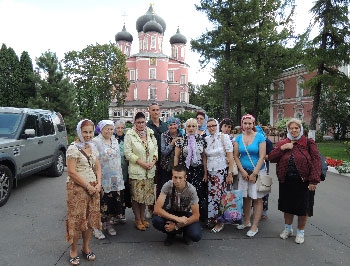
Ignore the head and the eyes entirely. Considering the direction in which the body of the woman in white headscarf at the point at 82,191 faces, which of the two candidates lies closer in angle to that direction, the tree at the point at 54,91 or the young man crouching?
the young man crouching

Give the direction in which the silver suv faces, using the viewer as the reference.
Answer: facing the viewer and to the left of the viewer

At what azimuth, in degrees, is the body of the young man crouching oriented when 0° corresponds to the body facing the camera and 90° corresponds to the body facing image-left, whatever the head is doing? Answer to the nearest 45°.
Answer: approximately 0°

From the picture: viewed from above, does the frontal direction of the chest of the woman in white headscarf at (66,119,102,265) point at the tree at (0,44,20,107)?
no

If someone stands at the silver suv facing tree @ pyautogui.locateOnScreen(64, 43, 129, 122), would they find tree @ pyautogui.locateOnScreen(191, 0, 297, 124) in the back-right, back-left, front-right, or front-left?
front-right

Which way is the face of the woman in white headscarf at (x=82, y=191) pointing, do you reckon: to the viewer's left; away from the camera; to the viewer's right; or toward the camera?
toward the camera

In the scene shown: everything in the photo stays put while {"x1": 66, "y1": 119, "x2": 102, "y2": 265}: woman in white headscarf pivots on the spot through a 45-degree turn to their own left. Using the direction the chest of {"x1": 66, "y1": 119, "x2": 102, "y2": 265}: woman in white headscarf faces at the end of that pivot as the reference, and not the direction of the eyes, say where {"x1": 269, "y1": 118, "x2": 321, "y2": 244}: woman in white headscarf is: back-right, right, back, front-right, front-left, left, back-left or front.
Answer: front

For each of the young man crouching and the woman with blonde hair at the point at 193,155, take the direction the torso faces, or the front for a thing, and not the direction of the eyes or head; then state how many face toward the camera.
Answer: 2

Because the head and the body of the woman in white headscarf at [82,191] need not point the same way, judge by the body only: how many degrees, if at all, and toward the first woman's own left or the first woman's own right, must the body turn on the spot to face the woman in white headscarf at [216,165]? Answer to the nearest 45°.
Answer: approximately 45° to the first woman's own left

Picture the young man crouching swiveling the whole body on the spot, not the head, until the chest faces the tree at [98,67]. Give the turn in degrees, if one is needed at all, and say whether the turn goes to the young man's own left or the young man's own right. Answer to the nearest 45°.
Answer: approximately 180°

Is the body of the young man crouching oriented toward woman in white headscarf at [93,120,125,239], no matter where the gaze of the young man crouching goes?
no

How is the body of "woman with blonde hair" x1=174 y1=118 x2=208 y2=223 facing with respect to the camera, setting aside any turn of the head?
toward the camera

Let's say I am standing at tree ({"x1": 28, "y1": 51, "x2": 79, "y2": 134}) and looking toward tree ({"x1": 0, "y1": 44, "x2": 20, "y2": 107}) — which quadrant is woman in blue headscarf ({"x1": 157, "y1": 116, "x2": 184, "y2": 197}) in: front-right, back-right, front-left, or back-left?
back-left

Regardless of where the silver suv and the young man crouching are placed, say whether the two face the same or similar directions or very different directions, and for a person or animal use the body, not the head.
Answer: same or similar directions

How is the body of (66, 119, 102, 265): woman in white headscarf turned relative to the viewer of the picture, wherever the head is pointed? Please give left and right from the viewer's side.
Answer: facing the viewer and to the right of the viewer

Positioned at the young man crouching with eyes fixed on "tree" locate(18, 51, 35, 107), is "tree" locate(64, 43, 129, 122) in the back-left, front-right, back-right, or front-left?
front-right

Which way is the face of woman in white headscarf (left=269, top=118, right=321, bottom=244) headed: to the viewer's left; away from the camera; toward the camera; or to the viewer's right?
toward the camera

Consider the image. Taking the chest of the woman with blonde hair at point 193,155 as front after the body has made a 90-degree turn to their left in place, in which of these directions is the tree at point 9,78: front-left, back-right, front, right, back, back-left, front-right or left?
back-left

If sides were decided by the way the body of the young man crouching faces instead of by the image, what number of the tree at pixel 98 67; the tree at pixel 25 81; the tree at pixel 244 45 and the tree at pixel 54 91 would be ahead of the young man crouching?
0

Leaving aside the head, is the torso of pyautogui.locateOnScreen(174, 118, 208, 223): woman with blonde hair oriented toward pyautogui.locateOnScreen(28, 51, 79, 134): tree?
no
